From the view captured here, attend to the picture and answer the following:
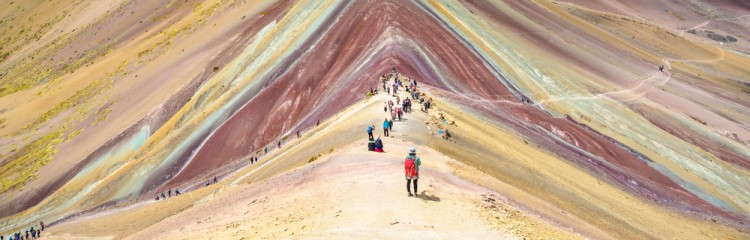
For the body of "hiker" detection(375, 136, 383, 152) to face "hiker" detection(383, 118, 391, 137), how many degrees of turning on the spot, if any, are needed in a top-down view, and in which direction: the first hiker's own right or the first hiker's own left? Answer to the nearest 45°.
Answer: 0° — they already face them

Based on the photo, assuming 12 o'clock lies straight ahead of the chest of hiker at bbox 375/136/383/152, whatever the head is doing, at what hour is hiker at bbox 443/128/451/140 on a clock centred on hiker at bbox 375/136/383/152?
hiker at bbox 443/128/451/140 is roughly at 1 o'clock from hiker at bbox 375/136/383/152.

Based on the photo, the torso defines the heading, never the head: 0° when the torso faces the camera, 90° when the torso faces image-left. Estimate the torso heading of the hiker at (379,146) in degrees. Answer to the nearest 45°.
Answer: approximately 180°
